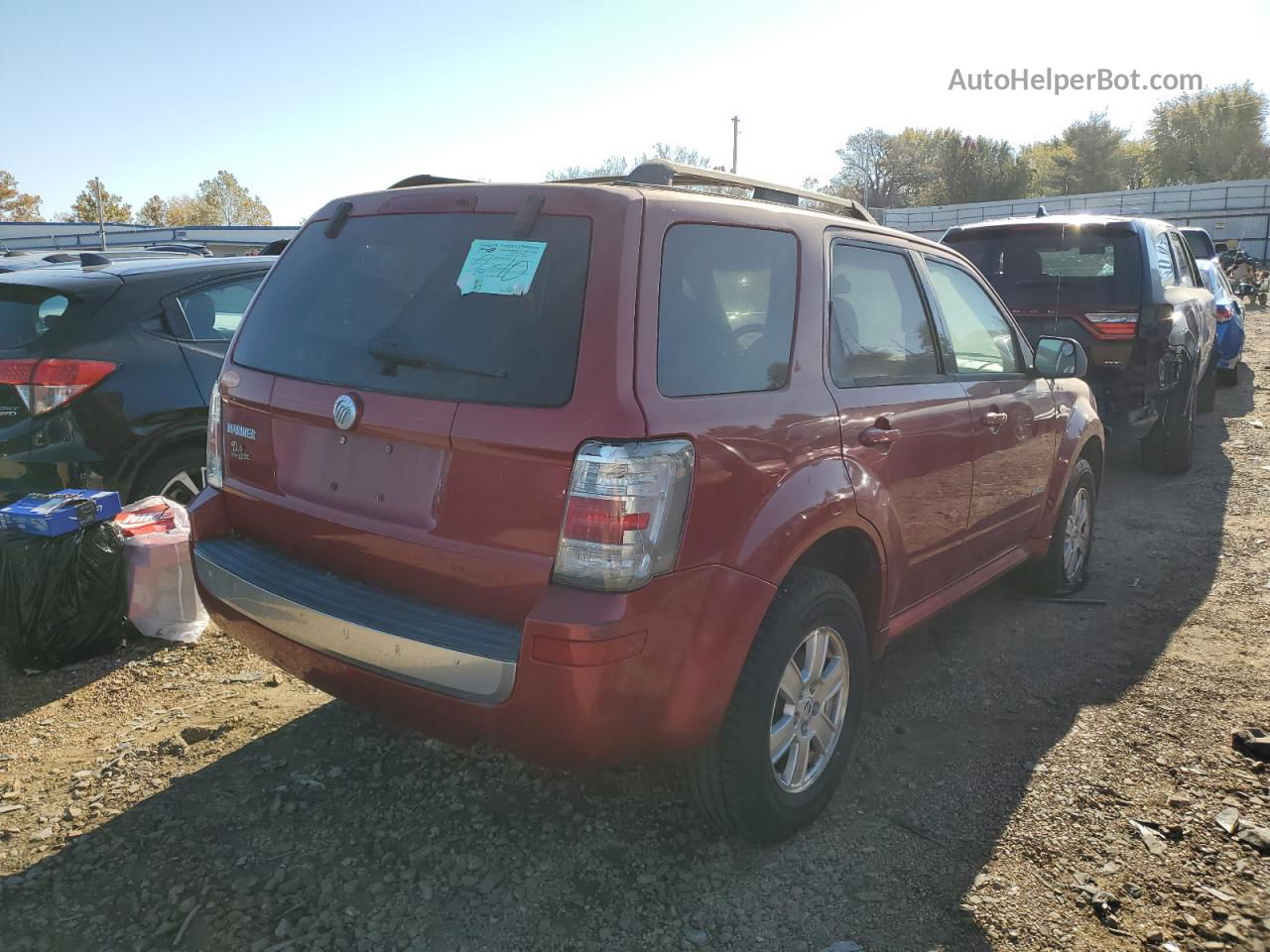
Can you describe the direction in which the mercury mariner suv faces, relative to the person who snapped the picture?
facing away from the viewer and to the right of the viewer

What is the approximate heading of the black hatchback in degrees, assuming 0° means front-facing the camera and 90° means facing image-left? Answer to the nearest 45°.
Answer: approximately 225°

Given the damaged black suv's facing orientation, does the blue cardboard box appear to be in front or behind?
behind

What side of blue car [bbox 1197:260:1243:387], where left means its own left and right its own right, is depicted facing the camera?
back

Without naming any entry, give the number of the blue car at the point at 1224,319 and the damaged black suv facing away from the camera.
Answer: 2

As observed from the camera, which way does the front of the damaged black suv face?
facing away from the viewer

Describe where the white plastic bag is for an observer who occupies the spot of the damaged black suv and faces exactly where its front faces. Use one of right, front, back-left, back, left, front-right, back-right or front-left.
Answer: back-left

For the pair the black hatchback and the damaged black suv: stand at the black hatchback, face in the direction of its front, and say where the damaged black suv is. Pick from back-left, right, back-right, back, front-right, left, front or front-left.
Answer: front-right
